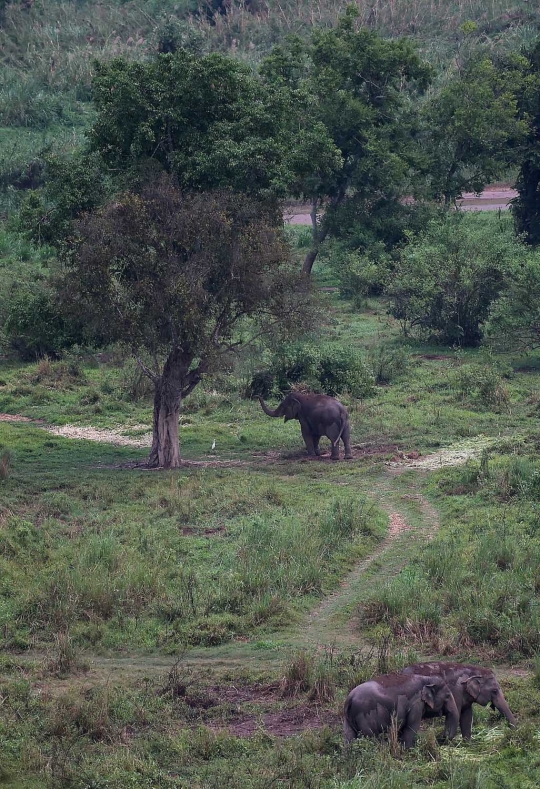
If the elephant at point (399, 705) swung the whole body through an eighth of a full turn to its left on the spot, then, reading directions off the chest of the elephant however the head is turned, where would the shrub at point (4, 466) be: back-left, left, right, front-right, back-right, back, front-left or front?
left

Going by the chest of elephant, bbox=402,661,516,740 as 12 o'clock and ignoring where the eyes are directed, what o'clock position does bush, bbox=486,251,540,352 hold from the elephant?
The bush is roughly at 9 o'clock from the elephant.

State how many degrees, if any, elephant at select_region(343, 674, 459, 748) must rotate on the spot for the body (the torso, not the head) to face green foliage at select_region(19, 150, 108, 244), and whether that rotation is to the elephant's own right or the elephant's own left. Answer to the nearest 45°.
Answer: approximately 135° to the elephant's own left

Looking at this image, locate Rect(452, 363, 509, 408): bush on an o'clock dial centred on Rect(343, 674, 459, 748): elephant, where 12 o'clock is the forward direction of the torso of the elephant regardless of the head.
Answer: The bush is roughly at 9 o'clock from the elephant.

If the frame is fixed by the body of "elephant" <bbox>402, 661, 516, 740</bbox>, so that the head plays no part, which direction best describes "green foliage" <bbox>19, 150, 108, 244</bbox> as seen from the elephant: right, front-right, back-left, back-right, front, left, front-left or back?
back-left

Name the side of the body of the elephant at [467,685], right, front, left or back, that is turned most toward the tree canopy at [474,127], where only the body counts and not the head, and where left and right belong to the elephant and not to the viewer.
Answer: left

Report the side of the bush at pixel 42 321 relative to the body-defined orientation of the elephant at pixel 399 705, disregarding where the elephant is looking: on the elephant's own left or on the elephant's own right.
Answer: on the elephant's own left

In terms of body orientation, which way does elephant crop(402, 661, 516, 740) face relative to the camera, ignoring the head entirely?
to the viewer's right

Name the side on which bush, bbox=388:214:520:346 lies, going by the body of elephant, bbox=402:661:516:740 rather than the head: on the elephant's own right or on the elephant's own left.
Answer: on the elephant's own left

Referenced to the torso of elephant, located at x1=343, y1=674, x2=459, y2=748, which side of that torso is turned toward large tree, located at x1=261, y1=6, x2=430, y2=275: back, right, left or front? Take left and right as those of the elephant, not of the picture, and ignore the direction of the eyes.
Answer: left

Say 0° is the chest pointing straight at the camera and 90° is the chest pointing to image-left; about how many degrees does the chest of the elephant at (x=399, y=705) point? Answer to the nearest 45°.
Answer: approximately 270°

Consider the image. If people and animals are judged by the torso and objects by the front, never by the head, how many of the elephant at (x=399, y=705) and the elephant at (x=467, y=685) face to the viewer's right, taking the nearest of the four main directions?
2
